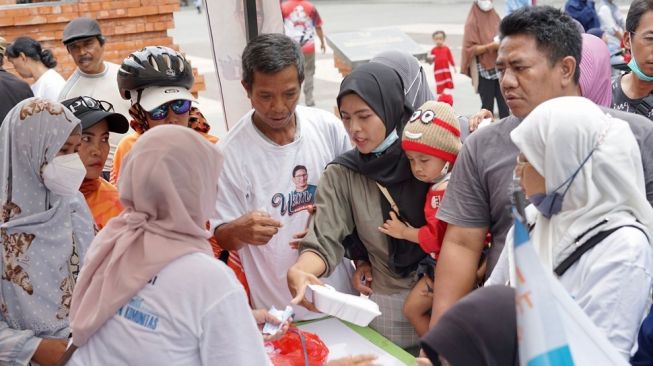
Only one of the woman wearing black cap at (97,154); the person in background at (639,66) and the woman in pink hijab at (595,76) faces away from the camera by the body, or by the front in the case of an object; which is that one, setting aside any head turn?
the woman in pink hijab

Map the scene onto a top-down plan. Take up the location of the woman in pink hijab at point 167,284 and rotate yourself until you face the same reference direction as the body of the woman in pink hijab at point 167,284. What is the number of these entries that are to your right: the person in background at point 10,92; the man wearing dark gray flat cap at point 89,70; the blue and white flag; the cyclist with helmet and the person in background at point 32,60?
1

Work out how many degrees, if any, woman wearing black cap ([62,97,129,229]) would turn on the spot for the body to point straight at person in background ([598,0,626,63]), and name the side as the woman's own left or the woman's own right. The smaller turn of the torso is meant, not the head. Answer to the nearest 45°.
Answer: approximately 90° to the woman's own left

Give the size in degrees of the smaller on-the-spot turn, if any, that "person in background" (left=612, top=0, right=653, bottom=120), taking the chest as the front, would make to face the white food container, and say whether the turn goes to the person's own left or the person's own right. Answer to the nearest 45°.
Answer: approximately 45° to the person's own right

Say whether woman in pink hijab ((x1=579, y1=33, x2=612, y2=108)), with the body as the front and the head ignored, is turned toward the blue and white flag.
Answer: no

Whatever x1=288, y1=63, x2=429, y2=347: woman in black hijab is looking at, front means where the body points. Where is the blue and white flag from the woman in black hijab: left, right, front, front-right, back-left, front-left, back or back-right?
front-left

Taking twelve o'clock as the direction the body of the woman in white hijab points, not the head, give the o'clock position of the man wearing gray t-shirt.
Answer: The man wearing gray t-shirt is roughly at 2 o'clock from the woman in white hijab.

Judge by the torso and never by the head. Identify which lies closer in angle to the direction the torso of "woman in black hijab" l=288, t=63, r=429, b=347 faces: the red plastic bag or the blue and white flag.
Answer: the red plastic bag

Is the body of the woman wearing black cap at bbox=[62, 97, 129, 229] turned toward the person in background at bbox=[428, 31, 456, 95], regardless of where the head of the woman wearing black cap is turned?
no

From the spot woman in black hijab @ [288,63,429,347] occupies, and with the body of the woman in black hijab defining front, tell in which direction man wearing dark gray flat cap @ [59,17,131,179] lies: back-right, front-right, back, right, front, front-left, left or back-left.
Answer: right

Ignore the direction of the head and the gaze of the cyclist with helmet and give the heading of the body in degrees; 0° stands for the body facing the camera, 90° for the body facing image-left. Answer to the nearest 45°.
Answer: approximately 315°

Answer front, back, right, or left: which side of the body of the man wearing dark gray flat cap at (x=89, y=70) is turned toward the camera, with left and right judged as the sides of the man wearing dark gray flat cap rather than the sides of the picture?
front

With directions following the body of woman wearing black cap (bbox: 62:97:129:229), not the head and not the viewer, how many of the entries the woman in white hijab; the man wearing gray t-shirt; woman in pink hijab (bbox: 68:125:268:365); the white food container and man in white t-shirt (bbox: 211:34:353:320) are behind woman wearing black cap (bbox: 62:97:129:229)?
0

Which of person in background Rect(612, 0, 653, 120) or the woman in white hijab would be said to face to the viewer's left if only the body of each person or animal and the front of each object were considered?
the woman in white hijab

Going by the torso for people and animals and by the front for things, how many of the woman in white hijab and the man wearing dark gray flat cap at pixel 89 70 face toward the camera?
1

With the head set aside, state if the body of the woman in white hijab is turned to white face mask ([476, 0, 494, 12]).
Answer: no

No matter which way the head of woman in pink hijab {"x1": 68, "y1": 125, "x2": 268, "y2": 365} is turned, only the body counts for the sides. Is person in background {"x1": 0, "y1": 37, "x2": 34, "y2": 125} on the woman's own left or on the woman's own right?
on the woman's own left

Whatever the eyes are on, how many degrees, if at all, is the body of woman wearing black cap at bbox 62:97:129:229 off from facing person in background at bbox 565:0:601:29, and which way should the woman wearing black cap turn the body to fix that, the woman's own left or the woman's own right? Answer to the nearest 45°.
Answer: approximately 90° to the woman's own left
